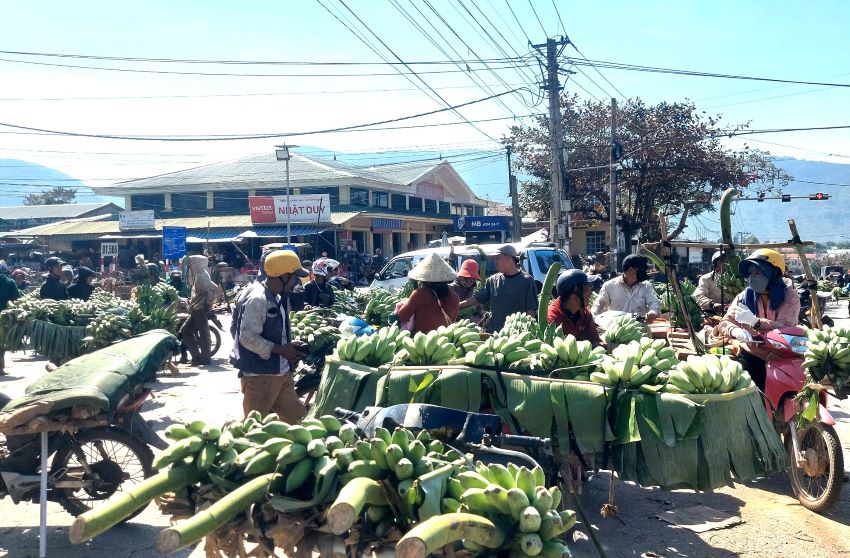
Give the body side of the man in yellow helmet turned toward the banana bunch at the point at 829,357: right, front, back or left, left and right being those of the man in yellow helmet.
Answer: front

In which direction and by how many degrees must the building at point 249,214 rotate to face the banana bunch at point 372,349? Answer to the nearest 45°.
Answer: approximately 45° to its right

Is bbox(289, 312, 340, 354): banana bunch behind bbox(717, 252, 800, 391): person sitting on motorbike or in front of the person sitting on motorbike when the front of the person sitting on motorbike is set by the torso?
in front

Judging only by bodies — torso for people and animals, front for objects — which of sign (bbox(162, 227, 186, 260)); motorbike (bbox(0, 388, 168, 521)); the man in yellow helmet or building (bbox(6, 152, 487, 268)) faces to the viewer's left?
the motorbike

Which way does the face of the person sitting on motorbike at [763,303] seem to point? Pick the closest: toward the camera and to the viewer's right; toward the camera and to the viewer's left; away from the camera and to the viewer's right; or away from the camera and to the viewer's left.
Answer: toward the camera and to the viewer's left

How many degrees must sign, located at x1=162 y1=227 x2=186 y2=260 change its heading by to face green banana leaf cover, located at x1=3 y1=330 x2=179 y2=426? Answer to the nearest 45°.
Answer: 0° — it already faces it

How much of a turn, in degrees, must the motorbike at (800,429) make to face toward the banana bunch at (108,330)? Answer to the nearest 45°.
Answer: approximately 135° to its right

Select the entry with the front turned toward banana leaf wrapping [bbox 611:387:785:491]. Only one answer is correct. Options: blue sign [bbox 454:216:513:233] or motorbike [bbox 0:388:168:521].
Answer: the blue sign

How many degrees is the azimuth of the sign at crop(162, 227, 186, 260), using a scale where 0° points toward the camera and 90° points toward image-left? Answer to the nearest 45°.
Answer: approximately 0°

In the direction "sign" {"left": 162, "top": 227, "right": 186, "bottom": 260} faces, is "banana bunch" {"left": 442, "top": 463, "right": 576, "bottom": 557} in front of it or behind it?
in front

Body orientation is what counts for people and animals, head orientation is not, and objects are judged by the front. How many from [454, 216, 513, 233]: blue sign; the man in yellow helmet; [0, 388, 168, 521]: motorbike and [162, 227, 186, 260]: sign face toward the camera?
2

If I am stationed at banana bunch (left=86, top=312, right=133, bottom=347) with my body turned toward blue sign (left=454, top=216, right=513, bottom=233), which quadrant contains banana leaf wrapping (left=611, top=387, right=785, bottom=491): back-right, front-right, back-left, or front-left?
back-right

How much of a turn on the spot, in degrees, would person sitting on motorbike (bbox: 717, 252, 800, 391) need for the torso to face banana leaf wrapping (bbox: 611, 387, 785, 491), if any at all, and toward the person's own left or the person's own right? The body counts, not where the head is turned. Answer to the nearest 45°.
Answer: approximately 45° to the person's own left
